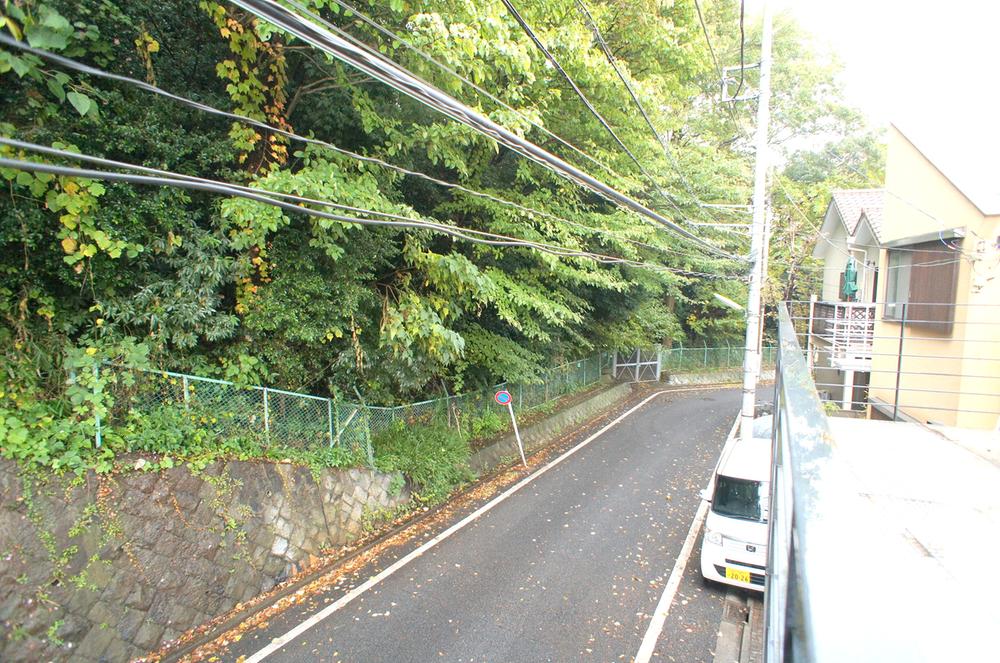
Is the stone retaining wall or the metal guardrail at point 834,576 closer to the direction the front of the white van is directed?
the metal guardrail

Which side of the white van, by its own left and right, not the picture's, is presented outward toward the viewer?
front

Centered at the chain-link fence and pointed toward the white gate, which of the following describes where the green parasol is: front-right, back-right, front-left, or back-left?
front-right

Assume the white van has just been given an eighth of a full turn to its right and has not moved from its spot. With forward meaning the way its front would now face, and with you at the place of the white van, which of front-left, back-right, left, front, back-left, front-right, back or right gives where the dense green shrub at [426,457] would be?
front-right

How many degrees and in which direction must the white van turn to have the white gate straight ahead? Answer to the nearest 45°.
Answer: approximately 180°

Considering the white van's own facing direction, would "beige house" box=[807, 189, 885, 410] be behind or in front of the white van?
behind

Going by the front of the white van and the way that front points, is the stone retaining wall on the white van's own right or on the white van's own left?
on the white van's own right

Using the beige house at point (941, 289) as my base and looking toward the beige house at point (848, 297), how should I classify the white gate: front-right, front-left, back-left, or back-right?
front-left

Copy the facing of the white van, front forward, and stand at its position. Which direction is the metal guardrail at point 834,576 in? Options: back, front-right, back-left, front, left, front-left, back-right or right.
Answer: front

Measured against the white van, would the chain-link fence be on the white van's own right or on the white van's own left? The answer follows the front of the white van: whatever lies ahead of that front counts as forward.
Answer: on the white van's own right
